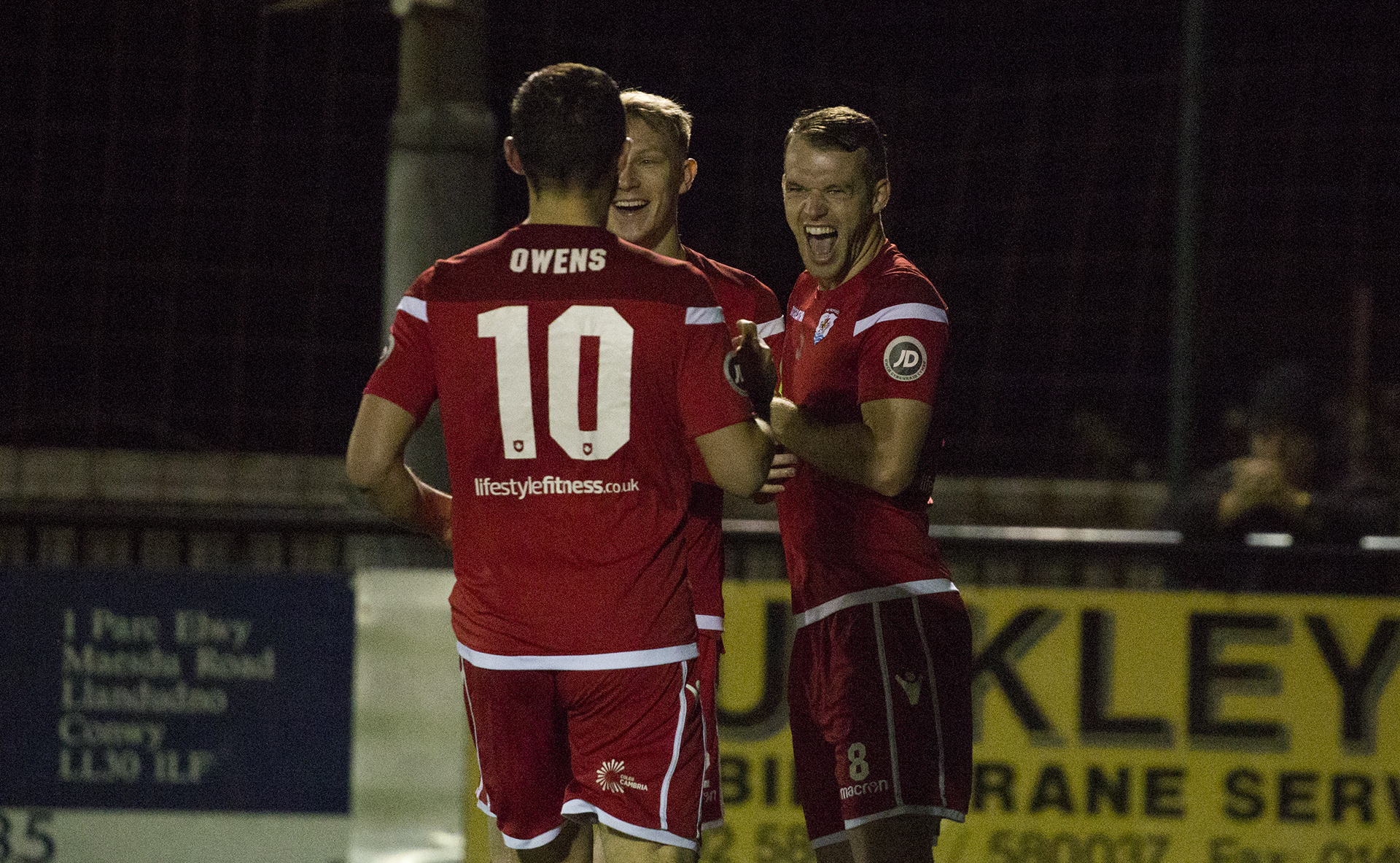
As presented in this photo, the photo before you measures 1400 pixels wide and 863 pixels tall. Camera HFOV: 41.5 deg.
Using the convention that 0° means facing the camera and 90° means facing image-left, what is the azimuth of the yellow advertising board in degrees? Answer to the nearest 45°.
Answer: approximately 0°

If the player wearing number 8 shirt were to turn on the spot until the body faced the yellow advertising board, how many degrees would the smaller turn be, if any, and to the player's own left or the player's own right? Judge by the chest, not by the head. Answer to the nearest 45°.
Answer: approximately 180°

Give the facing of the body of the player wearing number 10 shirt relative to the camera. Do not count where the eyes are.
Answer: away from the camera

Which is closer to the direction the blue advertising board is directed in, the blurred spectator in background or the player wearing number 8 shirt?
the player wearing number 8 shirt

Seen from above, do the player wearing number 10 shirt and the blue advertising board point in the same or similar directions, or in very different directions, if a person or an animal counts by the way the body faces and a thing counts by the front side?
very different directions

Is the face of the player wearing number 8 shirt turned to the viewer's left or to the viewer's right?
to the viewer's left

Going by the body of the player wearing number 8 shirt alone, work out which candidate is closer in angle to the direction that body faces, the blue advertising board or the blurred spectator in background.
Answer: the blue advertising board

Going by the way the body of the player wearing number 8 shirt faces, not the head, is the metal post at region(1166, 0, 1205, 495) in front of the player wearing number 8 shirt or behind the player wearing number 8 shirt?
behind

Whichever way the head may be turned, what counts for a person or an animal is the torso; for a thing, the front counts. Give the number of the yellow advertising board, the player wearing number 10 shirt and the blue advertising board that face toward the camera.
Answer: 2

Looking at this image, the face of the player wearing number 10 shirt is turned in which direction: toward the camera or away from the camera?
away from the camera

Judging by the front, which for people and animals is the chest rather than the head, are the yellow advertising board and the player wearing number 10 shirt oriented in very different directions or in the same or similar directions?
very different directions
